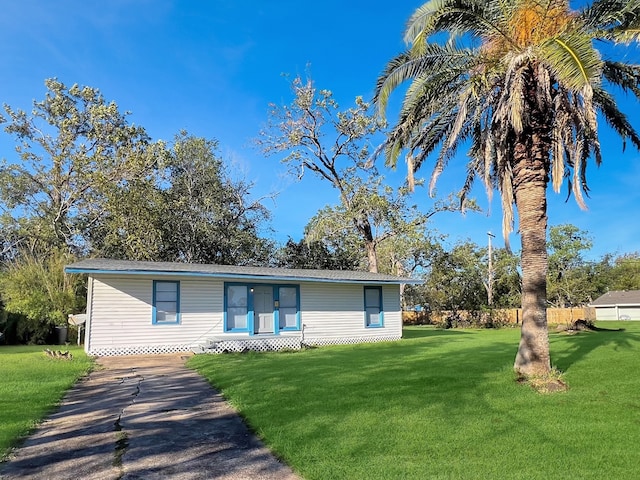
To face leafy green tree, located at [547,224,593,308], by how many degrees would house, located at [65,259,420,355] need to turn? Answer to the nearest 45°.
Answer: approximately 135° to its left

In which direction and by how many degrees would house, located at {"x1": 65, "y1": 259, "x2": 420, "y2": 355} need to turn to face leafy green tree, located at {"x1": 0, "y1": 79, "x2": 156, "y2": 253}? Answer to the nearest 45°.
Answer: approximately 135° to its right

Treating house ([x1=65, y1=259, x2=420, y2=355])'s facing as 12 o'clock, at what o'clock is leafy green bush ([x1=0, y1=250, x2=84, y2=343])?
The leafy green bush is roughly at 4 o'clock from the house.

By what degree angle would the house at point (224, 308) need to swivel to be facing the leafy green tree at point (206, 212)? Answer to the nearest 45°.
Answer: approximately 180°

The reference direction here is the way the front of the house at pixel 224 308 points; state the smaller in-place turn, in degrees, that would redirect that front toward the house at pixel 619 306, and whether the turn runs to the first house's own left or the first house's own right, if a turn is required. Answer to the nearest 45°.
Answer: approximately 135° to the first house's own left

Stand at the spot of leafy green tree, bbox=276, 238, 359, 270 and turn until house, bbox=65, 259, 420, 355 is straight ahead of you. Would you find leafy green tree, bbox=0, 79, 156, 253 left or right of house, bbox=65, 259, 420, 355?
right

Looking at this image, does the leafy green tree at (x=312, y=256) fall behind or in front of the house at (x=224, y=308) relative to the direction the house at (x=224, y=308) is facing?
behind

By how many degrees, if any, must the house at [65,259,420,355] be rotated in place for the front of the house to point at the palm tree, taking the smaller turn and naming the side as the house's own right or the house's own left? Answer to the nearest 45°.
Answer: approximately 45° to the house's own left

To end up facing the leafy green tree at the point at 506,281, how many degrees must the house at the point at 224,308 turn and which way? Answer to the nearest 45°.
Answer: approximately 135° to its left

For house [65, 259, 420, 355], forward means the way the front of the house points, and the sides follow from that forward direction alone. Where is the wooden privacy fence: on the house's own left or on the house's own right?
on the house's own left

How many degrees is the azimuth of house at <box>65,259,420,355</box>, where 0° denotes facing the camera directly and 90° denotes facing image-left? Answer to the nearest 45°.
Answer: approximately 0°
